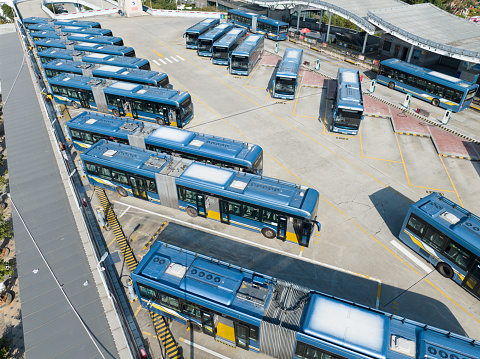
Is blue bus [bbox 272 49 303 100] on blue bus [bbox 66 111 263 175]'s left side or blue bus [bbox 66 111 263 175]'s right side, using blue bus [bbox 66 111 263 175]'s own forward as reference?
on its left

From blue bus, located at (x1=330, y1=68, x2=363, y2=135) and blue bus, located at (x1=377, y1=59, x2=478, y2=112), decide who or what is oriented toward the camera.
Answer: blue bus, located at (x1=330, y1=68, x2=363, y2=135)

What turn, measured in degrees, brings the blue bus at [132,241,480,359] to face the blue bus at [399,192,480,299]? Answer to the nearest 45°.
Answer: approximately 90° to its left

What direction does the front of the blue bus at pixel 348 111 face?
toward the camera

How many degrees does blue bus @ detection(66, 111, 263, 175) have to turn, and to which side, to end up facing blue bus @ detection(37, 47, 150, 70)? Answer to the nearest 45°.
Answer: approximately 135° to its left

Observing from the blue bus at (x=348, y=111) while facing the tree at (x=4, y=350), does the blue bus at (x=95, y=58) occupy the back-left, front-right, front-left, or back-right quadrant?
front-right

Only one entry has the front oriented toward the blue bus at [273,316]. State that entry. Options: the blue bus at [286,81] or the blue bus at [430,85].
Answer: the blue bus at [286,81]

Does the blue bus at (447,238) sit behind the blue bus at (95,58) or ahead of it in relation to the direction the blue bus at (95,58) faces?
ahead

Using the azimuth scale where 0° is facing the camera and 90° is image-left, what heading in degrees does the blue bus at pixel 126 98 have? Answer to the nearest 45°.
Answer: approximately 315°

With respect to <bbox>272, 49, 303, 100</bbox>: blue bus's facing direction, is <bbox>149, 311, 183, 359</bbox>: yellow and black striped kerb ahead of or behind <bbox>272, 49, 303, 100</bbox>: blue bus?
ahead

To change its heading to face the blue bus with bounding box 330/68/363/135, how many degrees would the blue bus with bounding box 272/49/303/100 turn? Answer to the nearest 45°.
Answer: approximately 45° to its left

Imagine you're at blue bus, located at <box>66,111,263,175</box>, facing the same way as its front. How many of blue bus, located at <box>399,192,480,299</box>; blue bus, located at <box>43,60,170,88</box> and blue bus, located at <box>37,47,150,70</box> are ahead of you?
1

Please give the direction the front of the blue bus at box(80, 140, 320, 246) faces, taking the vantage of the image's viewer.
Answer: facing the viewer and to the right of the viewer

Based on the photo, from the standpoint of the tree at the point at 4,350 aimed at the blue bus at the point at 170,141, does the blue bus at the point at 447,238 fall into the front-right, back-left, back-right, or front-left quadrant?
front-right

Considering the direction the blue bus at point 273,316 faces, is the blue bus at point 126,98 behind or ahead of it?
behind

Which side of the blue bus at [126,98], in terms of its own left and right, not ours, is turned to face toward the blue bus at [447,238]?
front

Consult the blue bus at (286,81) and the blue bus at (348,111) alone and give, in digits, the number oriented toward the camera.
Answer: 2
